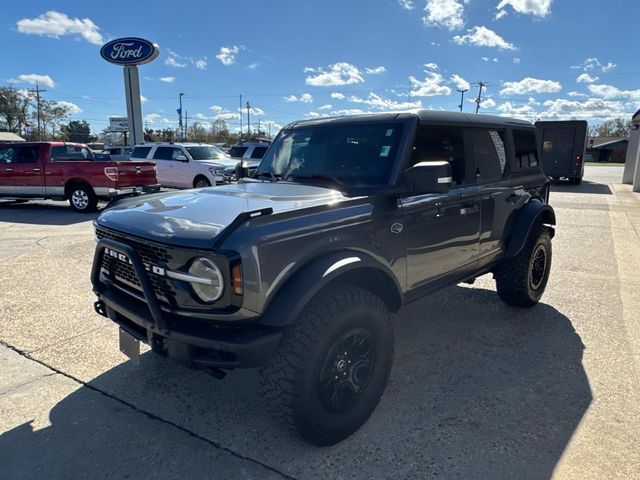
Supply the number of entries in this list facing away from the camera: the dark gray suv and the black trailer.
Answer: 1

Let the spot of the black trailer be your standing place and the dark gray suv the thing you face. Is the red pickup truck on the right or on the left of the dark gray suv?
right

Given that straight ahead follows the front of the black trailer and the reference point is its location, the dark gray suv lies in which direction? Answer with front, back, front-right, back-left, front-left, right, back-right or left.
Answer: back

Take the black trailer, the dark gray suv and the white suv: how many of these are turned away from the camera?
1

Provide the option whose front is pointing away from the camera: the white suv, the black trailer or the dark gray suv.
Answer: the black trailer

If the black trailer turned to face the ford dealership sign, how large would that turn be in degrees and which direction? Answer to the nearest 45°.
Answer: approximately 90° to its left

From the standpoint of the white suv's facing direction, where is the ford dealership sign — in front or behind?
behind

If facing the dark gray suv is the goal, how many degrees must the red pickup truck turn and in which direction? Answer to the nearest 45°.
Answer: approximately 135° to its left

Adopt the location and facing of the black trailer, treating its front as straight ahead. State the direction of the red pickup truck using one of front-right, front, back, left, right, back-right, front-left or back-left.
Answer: back-left

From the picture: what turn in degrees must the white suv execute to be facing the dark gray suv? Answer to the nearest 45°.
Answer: approximately 45° to its right

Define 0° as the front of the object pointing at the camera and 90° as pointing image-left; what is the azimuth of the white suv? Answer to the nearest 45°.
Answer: approximately 315°

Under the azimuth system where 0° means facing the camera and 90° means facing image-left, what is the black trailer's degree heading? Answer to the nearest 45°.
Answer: approximately 180°

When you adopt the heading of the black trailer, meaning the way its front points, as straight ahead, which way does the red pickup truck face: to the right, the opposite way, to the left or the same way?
to the left

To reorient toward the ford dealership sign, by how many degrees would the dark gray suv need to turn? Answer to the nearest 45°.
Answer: approximately 90° to its right

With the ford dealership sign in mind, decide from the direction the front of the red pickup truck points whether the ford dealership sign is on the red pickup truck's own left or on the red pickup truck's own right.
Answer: on the red pickup truck's own right
